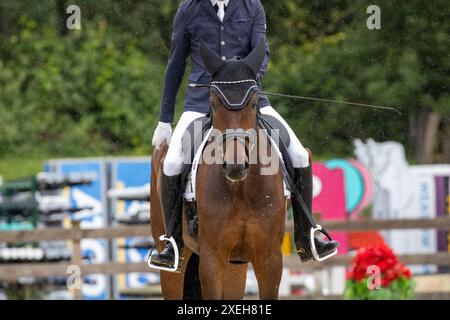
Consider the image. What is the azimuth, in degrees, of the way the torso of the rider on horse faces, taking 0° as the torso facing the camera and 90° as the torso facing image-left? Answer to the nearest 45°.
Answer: approximately 0°

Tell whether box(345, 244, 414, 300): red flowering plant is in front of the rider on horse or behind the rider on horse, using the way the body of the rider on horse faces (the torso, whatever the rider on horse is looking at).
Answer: behind

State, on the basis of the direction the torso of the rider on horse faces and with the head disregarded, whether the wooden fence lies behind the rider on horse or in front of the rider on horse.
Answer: behind
